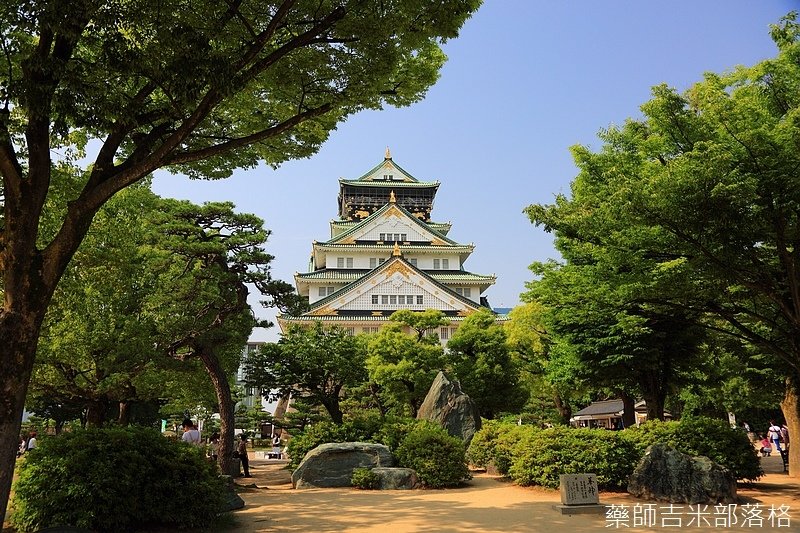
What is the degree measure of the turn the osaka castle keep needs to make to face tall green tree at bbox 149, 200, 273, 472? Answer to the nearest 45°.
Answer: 0° — it already faces it

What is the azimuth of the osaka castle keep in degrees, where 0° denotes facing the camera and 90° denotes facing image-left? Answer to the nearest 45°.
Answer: approximately 0°

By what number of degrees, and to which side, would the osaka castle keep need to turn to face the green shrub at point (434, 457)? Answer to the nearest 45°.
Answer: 0° — it already faces it

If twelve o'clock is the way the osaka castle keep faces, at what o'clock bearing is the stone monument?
The stone monument is roughly at 12 o'clock from the osaka castle keep.

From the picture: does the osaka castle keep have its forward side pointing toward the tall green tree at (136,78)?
yes

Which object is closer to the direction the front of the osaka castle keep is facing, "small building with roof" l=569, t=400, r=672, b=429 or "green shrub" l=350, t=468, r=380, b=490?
the green shrub

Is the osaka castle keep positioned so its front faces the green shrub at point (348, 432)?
yes

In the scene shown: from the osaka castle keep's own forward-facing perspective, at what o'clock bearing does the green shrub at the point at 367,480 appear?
The green shrub is roughly at 12 o'clock from the osaka castle keep.
